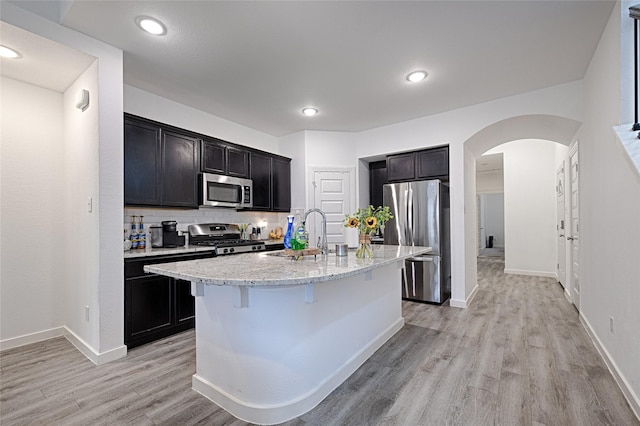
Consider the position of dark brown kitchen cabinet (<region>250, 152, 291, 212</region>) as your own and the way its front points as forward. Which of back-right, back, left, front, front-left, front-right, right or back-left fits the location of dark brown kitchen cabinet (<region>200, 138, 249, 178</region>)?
right

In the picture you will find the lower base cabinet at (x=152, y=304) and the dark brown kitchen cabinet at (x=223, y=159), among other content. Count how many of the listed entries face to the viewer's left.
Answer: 0

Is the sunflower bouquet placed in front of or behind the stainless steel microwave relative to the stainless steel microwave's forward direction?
in front

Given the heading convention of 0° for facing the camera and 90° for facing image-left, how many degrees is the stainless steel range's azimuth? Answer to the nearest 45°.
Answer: approximately 315°

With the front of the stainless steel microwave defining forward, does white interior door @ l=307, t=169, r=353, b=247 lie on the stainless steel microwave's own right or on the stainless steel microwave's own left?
on the stainless steel microwave's own left

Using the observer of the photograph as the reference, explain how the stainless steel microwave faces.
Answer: facing the viewer and to the right of the viewer

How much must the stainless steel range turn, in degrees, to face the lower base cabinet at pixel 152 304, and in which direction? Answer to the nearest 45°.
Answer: approximately 90° to its right
